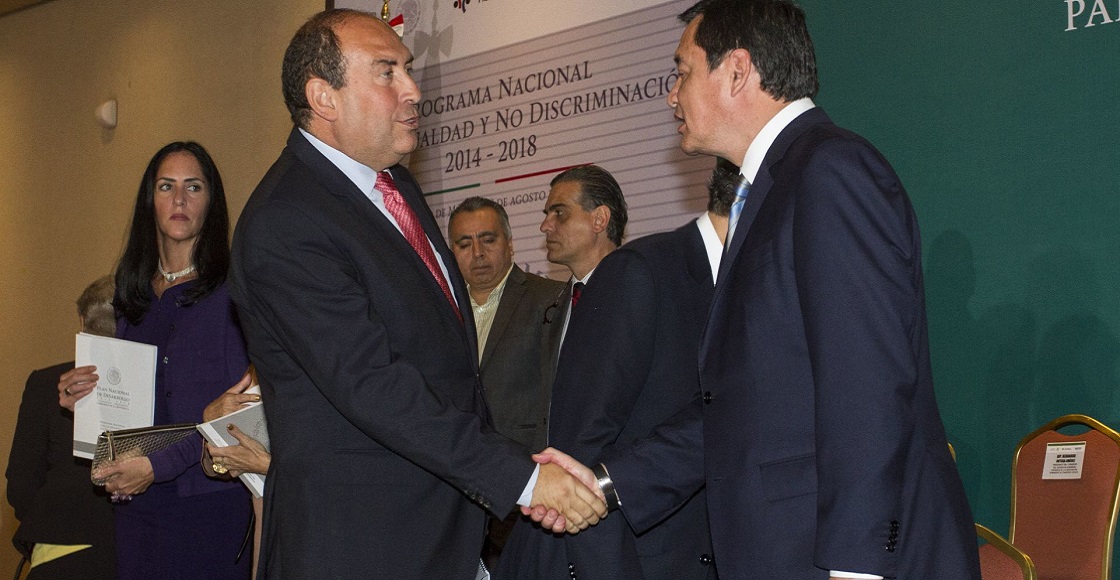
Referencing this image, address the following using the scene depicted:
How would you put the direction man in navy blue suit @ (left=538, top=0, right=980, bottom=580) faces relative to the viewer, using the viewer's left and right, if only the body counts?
facing to the left of the viewer

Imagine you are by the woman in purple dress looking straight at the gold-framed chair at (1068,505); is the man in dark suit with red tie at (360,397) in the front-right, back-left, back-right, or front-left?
front-right

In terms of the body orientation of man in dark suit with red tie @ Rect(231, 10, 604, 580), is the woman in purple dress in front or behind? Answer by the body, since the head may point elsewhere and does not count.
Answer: behind

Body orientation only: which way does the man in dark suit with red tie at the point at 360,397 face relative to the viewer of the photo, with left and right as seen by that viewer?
facing the viewer and to the right of the viewer

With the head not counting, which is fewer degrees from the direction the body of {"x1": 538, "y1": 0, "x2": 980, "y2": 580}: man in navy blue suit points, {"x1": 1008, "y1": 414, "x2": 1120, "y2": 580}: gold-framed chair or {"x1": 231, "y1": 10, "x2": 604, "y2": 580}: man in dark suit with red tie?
the man in dark suit with red tie

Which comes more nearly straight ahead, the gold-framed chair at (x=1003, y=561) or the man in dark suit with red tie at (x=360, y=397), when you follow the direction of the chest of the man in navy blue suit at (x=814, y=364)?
the man in dark suit with red tie

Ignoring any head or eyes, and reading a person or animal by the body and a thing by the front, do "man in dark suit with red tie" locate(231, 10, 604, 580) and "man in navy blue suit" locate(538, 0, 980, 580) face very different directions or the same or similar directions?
very different directions

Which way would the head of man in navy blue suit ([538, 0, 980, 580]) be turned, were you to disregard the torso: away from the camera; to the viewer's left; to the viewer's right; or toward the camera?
to the viewer's left

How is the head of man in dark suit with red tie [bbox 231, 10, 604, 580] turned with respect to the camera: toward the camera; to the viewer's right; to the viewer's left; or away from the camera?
to the viewer's right

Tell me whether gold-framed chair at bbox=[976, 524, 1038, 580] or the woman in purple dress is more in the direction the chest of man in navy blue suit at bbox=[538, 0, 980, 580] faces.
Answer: the woman in purple dress

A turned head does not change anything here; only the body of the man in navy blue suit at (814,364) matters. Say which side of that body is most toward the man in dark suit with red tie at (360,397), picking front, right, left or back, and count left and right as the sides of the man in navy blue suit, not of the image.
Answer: front

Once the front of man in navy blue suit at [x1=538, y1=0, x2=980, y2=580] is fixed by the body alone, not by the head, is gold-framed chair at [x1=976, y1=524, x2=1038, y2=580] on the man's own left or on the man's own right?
on the man's own right

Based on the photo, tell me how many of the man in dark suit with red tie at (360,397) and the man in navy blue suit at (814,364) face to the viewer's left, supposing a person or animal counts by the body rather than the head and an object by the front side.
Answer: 1

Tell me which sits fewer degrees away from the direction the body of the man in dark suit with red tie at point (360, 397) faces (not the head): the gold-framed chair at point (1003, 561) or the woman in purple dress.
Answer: the gold-framed chair

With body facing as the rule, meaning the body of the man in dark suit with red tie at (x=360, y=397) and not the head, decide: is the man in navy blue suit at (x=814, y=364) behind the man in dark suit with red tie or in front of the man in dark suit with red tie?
in front
